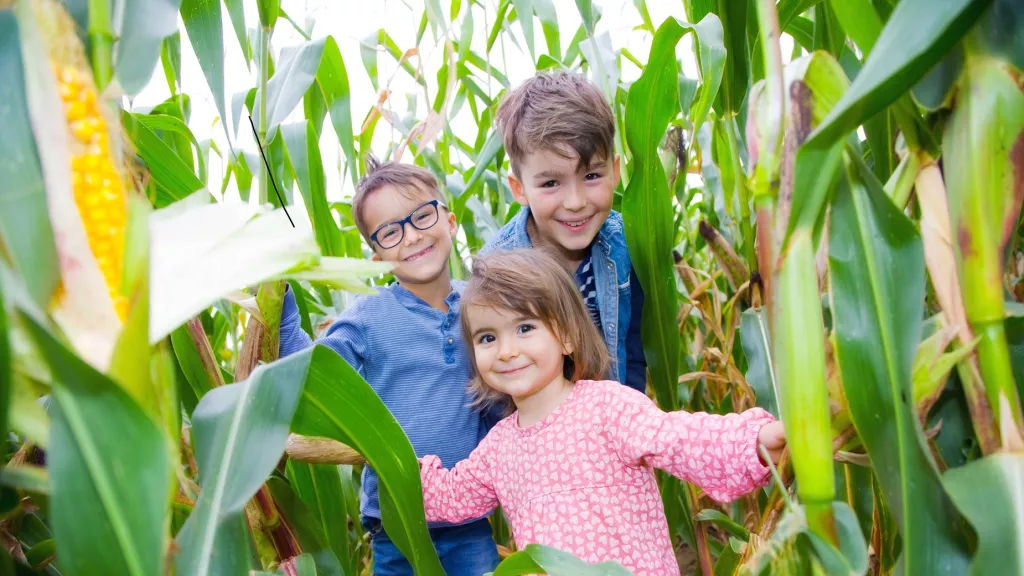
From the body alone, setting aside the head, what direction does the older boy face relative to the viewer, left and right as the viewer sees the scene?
facing the viewer
